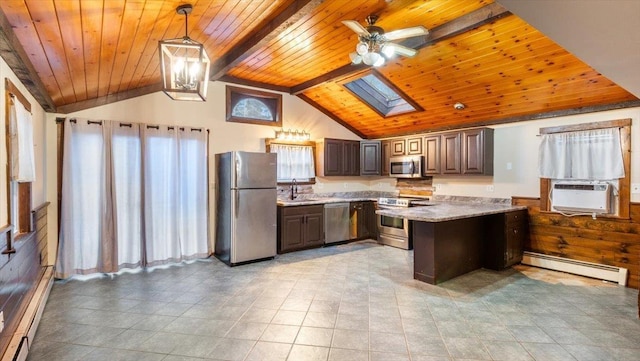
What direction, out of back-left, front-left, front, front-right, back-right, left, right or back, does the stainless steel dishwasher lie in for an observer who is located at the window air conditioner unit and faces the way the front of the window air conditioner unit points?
front-right

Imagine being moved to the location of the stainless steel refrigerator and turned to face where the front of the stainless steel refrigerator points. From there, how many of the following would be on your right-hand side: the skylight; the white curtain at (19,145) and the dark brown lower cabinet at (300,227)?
1

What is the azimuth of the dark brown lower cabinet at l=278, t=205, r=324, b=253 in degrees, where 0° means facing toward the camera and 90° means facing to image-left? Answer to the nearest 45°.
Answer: approximately 315°

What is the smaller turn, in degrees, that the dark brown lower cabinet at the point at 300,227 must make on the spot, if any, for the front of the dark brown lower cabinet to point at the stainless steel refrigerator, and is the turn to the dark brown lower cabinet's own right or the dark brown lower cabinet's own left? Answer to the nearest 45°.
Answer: approximately 90° to the dark brown lower cabinet's own right

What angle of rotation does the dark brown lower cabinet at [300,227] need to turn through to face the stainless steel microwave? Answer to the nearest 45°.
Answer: approximately 45° to its left

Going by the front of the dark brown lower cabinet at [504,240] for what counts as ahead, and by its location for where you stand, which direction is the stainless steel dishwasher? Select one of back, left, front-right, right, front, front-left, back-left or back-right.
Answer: back-right

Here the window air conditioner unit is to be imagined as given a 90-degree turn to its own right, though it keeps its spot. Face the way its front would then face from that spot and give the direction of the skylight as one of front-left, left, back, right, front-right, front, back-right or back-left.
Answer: front-left

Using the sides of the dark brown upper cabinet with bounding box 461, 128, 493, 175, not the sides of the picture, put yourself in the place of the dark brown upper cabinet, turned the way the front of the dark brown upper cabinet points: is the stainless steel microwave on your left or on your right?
on your right
